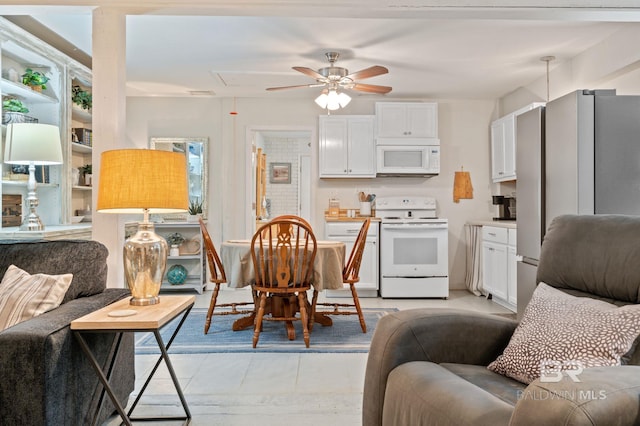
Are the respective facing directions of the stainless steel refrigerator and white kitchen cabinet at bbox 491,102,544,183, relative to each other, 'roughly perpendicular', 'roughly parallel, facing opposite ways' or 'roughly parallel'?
roughly parallel

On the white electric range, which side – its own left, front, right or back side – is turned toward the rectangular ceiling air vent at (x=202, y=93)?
right

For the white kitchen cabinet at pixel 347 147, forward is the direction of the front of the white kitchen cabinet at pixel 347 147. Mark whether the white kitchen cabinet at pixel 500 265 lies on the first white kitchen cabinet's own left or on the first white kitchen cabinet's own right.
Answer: on the first white kitchen cabinet's own left

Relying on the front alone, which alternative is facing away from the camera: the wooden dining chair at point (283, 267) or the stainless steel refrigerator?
the wooden dining chair

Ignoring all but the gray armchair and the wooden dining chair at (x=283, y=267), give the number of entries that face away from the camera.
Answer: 1

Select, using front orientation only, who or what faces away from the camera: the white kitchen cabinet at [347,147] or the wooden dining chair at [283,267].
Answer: the wooden dining chair

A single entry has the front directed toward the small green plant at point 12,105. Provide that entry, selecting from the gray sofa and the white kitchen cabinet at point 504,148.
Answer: the white kitchen cabinet

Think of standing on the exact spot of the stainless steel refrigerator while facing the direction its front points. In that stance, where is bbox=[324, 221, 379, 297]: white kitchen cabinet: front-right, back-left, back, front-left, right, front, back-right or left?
right

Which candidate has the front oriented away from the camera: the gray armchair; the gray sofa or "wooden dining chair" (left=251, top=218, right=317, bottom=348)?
the wooden dining chair

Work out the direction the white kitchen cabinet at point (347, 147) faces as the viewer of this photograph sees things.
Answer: facing the viewer

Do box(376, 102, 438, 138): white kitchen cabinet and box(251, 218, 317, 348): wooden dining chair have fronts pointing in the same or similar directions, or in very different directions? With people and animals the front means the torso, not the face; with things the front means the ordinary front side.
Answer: very different directions

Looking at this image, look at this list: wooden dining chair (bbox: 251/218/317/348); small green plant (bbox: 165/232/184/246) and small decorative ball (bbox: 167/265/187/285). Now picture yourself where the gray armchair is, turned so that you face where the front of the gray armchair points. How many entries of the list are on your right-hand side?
3

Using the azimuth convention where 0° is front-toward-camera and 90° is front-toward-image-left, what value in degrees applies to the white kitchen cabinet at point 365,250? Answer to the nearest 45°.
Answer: approximately 0°

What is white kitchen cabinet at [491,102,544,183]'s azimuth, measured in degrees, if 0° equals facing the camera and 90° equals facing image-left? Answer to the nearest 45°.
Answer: approximately 45°

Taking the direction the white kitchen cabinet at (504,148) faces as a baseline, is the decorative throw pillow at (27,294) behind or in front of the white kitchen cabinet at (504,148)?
in front

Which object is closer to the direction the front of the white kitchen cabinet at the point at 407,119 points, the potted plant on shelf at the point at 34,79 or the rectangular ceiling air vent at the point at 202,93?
the potted plant on shelf

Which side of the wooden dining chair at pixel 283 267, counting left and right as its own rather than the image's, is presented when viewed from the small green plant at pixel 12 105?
left
